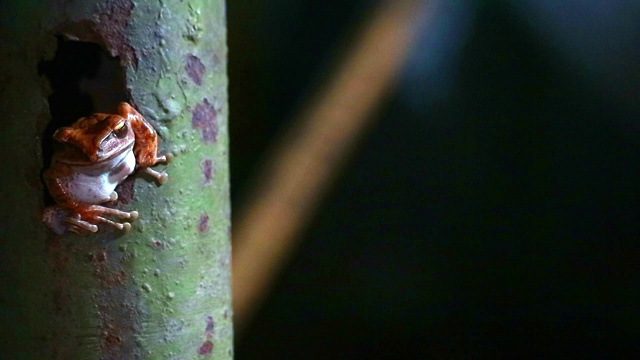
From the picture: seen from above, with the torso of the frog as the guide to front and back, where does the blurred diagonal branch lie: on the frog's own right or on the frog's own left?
on the frog's own left

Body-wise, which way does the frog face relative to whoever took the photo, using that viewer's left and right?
facing the viewer and to the right of the viewer
